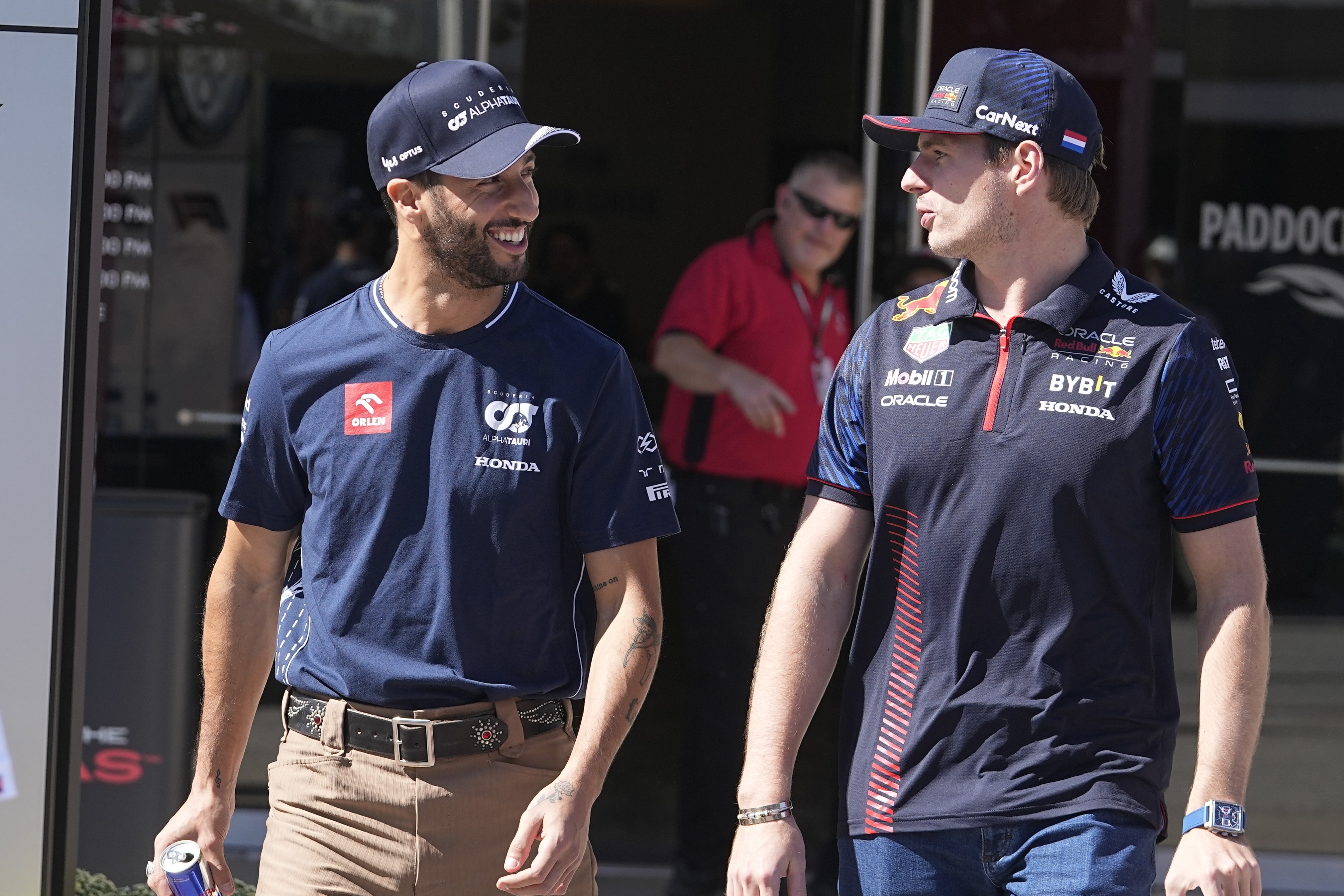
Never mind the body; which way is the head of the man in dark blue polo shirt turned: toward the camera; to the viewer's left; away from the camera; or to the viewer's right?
to the viewer's left

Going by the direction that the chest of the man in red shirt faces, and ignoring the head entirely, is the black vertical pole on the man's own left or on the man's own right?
on the man's own right

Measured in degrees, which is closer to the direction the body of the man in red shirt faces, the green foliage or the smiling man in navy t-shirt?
the smiling man in navy t-shirt

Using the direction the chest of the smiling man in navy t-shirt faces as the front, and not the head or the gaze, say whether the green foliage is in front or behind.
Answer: behind

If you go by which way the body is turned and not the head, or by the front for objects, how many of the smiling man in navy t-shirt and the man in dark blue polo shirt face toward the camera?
2

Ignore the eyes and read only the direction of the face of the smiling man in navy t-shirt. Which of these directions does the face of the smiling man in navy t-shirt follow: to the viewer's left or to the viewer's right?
to the viewer's right
